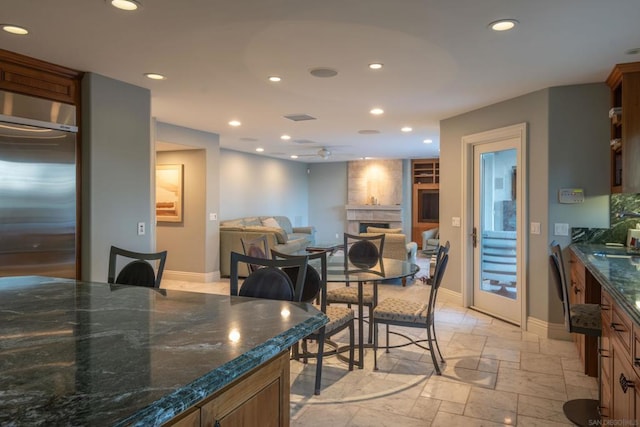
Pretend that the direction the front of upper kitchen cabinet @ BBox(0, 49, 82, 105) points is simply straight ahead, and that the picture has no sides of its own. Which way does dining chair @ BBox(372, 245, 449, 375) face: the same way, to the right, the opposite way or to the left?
the opposite way

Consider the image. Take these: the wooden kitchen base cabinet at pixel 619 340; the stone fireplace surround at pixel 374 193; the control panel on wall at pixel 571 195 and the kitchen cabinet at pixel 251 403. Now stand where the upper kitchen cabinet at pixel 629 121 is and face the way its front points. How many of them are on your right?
2

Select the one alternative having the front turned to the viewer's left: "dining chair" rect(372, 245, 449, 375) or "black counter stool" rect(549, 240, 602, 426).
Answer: the dining chair

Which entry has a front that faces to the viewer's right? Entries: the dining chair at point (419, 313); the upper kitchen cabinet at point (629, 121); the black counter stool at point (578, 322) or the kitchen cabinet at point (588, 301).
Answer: the black counter stool

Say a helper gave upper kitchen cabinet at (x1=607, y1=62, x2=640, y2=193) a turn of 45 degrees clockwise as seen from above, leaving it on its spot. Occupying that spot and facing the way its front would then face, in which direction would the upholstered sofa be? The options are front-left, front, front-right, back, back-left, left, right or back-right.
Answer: front

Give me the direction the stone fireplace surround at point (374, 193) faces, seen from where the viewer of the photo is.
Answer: facing the viewer

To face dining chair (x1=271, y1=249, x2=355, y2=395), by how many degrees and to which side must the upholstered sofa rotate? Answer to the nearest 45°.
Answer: approximately 45° to its right

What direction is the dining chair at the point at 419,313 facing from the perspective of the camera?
to the viewer's left

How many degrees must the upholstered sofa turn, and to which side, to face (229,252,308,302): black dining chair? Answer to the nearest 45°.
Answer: approximately 45° to its right

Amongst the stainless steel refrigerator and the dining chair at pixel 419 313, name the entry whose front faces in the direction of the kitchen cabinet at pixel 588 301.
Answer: the stainless steel refrigerator

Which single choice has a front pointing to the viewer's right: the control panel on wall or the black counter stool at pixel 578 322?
the black counter stool

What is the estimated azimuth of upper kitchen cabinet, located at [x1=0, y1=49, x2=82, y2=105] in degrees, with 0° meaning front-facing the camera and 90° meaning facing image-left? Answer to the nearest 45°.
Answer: approximately 315°

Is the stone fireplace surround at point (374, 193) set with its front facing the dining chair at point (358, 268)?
yes

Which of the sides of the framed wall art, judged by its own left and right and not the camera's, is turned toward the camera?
front

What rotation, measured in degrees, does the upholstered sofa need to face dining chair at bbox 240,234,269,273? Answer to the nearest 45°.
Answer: approximately 45° to its right

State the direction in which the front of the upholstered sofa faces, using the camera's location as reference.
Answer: facing the viewer and to the right of the viewer

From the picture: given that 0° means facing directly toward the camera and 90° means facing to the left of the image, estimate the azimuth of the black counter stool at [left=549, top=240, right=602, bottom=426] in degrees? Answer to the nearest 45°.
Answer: approximately 270°

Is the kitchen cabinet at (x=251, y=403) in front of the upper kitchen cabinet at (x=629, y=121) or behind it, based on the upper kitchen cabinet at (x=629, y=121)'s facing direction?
in front
